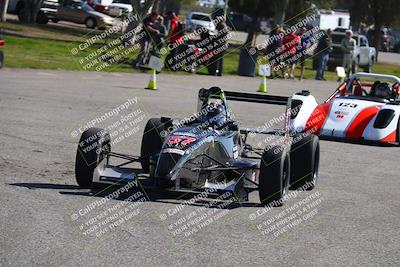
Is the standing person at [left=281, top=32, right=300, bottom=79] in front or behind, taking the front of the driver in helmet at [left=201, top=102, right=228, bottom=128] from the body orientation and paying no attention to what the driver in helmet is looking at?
behind

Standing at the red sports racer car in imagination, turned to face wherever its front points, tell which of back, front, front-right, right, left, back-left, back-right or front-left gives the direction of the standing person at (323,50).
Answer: back-right

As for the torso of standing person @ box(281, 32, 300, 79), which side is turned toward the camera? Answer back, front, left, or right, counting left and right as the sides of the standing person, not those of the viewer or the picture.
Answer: front

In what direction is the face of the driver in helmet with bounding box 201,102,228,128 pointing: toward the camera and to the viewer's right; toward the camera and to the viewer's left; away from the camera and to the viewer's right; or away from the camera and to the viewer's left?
toward the camera and to the viewer's left

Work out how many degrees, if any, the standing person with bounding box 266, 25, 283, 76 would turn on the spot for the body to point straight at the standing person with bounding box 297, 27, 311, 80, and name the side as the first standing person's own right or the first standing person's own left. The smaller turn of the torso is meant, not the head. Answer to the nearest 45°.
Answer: approximately 45° to the first standing person's own left
